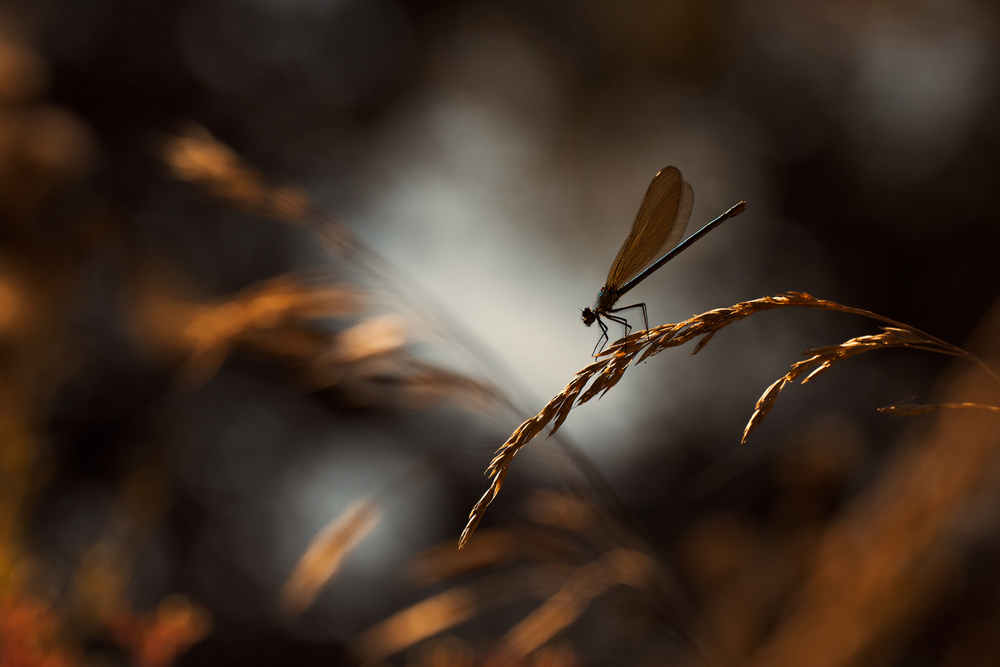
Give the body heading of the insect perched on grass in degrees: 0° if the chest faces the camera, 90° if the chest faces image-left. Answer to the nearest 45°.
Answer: approximately 90°
